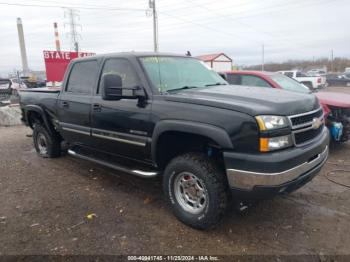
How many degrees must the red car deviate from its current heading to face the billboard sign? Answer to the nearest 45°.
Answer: approximately 180°

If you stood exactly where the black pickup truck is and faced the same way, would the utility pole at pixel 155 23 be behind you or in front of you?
behind

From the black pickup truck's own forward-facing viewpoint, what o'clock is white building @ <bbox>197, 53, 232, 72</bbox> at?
The white building is roughly at 8 o'clock from the black pickup truck.

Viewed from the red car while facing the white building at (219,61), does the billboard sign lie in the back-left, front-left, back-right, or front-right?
front-left

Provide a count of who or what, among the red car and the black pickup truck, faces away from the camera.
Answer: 0

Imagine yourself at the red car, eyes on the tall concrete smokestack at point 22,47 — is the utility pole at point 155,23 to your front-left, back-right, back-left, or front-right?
front-right

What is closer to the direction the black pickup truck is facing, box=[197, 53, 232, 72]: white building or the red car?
the red car

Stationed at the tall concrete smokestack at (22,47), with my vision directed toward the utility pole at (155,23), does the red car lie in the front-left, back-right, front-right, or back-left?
front-right

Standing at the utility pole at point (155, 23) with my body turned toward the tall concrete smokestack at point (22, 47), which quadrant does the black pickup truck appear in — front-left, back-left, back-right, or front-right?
back-left

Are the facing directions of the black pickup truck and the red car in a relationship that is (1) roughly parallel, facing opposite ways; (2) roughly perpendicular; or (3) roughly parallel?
roughly parallel

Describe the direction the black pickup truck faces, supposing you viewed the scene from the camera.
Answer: facing the viewer and to the right of the viewer

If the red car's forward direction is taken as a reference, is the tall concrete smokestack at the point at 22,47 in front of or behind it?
behind
